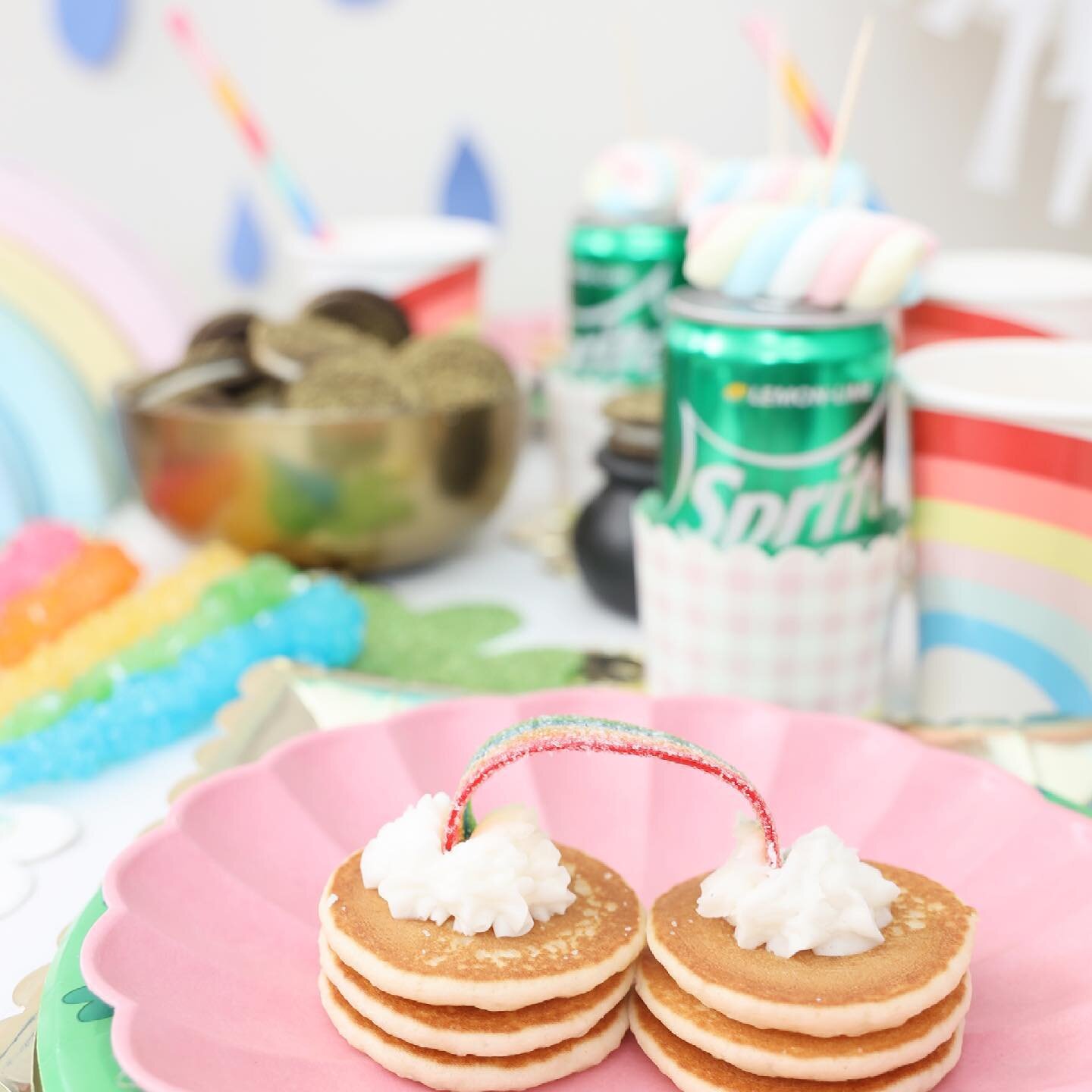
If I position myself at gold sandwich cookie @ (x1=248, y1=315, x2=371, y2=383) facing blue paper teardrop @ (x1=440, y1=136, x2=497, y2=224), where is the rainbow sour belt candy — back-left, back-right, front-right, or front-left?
back-right

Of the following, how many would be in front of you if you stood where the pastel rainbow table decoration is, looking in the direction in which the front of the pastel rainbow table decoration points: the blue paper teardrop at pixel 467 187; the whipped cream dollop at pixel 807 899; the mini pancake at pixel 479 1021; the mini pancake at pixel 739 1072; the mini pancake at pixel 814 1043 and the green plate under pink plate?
5

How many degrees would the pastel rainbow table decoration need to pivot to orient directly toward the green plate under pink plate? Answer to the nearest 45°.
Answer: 0° — it already faces it

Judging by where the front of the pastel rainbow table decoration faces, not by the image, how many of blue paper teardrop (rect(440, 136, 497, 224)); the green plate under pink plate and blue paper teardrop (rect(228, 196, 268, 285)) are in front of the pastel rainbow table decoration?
1

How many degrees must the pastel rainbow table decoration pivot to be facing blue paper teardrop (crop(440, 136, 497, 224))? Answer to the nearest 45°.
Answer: approximately 135° to its left

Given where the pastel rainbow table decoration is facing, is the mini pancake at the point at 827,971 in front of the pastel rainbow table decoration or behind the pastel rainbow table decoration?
in front

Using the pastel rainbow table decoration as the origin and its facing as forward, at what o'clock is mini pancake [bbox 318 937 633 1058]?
The mini pancake is roughly at 12 o'clock from the pastel rainbow table decoration.

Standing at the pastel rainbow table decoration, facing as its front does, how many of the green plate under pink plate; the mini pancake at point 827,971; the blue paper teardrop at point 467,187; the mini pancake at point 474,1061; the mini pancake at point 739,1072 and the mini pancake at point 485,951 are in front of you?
5

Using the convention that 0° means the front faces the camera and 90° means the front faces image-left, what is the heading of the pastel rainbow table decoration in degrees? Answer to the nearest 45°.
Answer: approximately 0°
